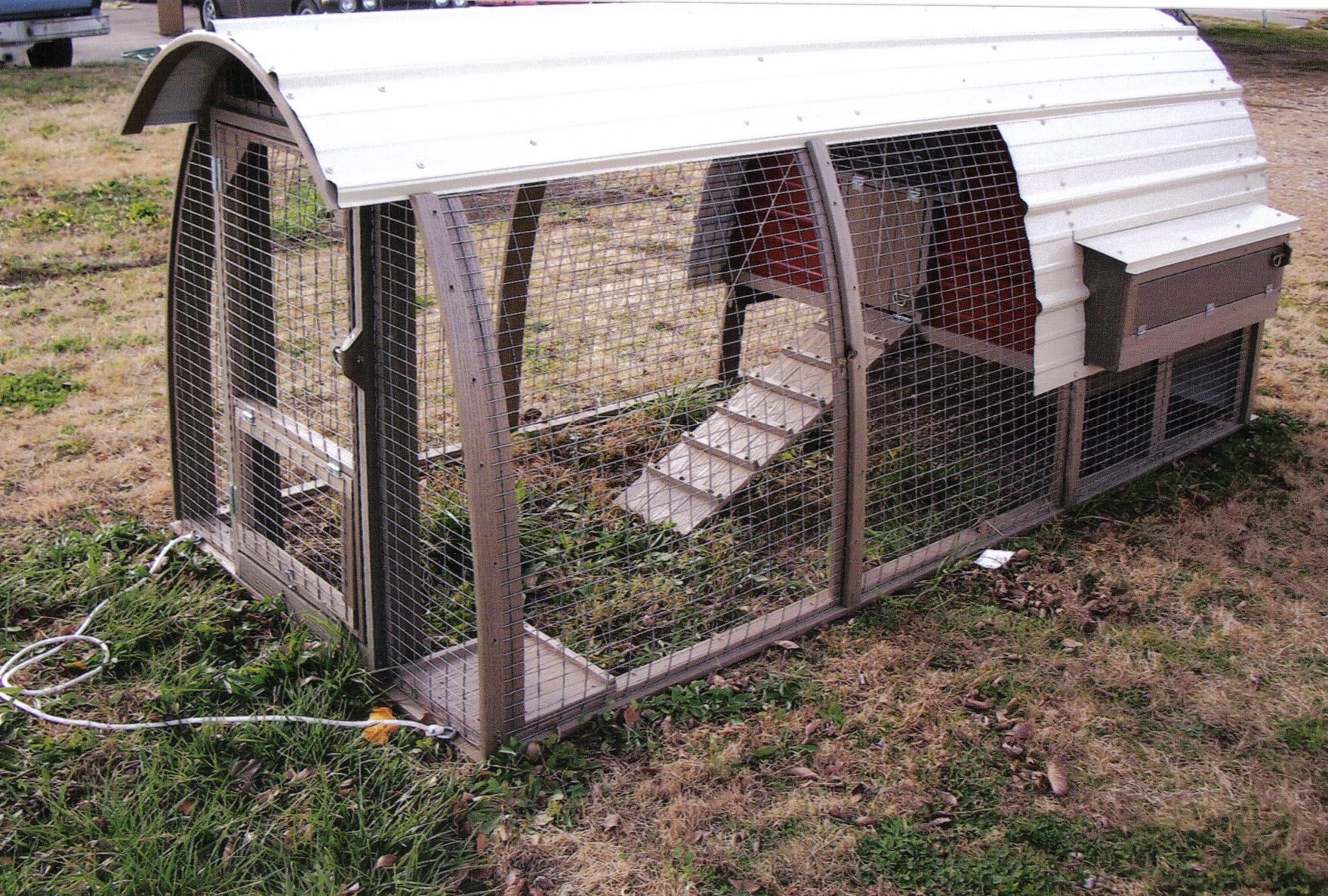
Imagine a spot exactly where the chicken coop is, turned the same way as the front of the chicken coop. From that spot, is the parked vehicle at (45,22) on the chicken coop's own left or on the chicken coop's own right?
on the chicken coop's own right

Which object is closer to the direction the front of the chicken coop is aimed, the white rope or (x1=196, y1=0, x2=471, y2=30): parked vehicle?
the white rope

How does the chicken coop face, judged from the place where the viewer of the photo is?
facing the viewer and to the left of the viewer

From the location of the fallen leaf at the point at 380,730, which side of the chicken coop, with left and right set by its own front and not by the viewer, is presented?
front

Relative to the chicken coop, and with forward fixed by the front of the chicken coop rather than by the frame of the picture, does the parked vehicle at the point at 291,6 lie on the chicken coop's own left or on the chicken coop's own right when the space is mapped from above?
on the chicken coop's own right

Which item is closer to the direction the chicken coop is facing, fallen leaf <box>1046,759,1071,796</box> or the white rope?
the white rope

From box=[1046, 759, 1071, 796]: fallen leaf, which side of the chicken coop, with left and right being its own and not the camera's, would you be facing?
left

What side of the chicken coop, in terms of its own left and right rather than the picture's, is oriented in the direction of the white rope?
front
